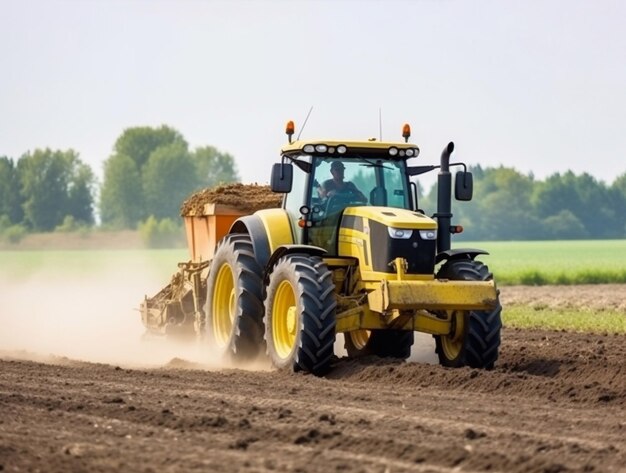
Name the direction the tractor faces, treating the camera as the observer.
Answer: facing the viewer and to the right of the viewer

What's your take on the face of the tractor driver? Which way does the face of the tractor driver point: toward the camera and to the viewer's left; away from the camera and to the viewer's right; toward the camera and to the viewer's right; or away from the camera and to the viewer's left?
toward the camera and to the viewer's right
